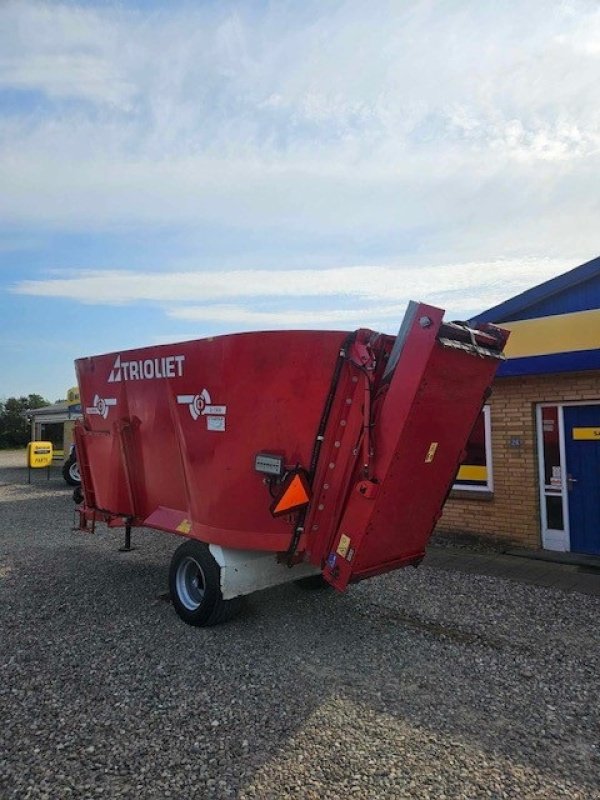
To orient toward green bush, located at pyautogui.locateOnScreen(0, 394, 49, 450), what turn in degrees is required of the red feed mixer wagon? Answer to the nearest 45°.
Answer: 0° — it already faces it

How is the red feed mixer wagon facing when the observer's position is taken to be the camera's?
facing away from the viewer and to the left of the viewer

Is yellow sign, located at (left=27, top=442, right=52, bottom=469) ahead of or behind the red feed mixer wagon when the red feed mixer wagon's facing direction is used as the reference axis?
ahead
